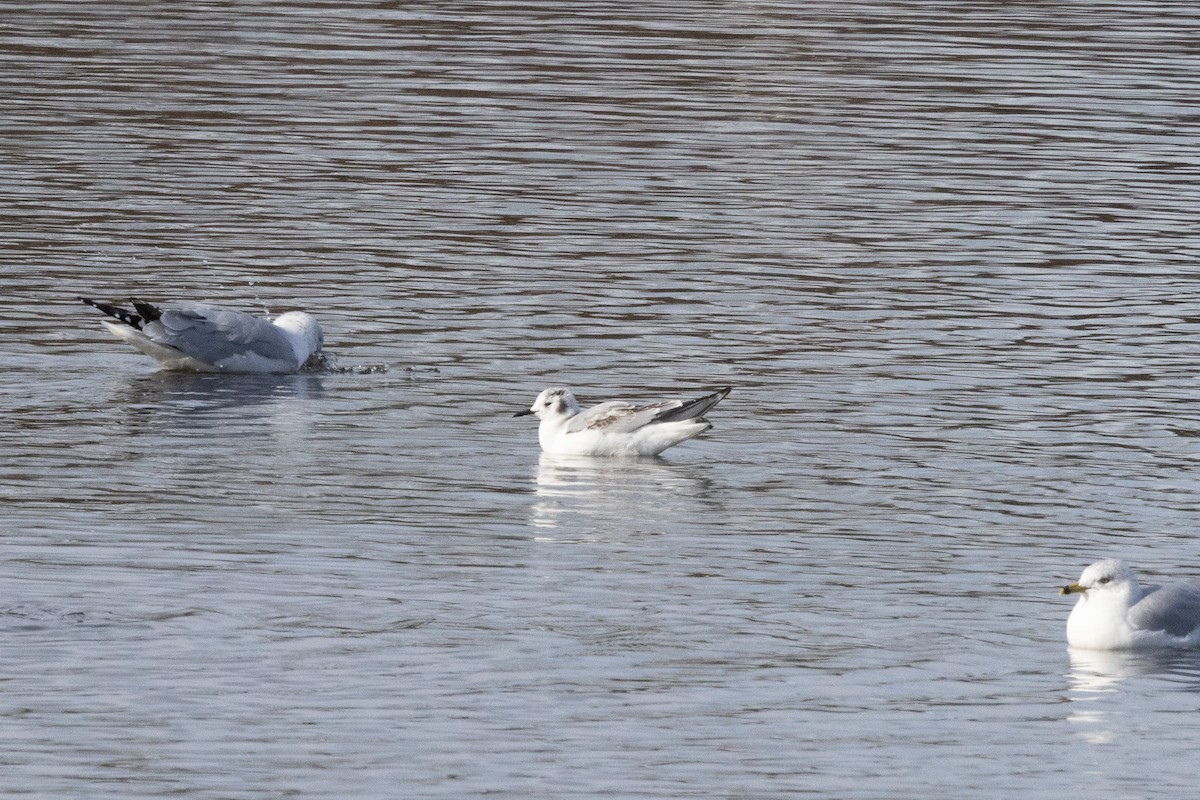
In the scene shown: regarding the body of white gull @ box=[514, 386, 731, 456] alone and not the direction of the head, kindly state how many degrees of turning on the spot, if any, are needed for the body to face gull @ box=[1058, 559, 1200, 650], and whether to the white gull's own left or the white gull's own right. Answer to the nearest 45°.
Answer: approximately 135° to the white gull's own left

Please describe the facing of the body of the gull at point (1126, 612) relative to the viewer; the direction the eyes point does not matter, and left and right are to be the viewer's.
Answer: facing to the left of the viewer

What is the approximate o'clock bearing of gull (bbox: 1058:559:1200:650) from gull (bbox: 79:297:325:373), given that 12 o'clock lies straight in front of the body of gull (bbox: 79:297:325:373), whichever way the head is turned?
gull (bbox: 1058:559:1200:650) is roughly at 2 o'clock from gull (bbox: 79:297:325:373).

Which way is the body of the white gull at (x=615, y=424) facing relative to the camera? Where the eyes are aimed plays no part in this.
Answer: to the viewer's left

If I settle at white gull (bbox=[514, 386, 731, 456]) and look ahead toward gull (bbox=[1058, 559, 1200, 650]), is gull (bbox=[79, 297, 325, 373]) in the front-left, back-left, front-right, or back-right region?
back-right

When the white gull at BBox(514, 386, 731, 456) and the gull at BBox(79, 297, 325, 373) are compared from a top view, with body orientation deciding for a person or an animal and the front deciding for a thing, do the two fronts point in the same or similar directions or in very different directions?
very different directions

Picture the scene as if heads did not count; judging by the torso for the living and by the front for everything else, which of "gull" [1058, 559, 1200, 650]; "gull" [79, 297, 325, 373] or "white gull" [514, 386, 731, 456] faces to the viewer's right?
"gull" [79, 297, 325, 373]

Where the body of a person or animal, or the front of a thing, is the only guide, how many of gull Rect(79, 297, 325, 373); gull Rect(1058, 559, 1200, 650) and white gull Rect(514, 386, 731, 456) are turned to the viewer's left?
2

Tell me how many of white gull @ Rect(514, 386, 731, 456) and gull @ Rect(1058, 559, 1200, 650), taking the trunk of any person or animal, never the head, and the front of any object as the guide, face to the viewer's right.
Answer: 0

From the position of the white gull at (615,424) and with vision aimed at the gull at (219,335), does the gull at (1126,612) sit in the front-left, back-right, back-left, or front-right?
back-left

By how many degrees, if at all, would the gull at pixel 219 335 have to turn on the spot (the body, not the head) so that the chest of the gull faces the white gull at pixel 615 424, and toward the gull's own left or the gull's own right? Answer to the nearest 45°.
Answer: approximately 45° to the gull's own right

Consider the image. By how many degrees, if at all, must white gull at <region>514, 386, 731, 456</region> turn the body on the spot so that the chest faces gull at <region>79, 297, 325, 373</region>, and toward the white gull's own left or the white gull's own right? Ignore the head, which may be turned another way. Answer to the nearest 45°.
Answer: approximately 45° to the white gull's own right

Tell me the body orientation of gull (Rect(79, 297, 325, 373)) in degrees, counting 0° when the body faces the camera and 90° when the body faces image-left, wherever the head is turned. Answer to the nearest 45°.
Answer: approximately 270°
